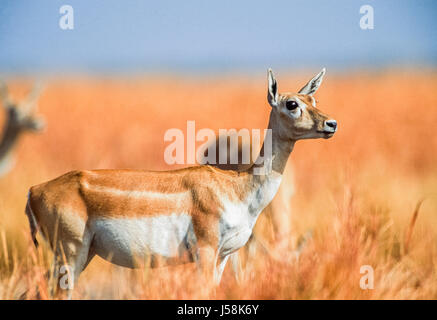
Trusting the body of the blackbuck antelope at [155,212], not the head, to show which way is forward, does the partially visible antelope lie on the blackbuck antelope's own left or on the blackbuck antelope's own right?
on the blackbuck antelope's own left

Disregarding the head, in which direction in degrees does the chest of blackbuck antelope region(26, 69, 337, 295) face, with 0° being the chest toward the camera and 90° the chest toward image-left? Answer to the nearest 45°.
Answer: approximately 270°
